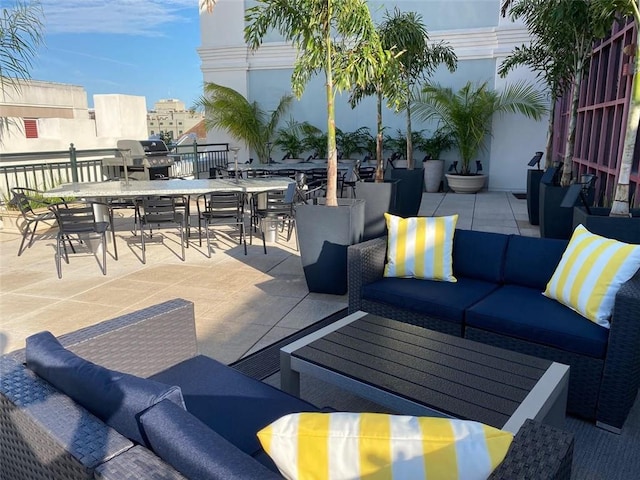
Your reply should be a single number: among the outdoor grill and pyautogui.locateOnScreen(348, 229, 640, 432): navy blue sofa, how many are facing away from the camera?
0

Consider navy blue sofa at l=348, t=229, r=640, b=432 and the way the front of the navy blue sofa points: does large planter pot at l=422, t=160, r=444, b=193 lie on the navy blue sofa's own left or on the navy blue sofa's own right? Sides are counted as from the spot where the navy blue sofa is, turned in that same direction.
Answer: on the navy blue sofa's own right

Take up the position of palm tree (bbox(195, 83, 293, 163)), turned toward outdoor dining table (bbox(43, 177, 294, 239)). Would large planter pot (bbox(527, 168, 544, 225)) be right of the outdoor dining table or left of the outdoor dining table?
left

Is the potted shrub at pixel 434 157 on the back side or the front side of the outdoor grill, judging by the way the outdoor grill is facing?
on the front side

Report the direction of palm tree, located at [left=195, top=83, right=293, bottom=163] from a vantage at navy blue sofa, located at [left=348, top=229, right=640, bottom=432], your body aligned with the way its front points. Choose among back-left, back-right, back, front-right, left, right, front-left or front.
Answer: right

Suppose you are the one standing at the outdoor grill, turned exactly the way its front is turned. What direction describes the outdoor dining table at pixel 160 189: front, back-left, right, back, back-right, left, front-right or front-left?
front-right

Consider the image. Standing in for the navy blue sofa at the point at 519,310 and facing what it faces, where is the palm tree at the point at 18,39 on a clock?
The palm tree is roughly at 2 o'clock from the navy blue sofa.

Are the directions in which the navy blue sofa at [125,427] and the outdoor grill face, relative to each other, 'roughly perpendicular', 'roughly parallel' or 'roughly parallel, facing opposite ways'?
roughly perpendicular

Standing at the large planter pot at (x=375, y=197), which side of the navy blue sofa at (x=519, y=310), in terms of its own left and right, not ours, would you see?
right

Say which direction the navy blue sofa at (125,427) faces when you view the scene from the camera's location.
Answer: facing away from the viewer and to the right of the viewer

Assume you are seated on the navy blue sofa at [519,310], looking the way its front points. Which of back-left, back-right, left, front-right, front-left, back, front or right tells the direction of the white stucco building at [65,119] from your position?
right

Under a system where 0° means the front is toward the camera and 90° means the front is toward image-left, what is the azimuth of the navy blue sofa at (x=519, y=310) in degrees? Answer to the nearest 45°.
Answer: approximately 45°

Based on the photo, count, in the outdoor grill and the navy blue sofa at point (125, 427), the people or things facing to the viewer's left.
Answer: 0

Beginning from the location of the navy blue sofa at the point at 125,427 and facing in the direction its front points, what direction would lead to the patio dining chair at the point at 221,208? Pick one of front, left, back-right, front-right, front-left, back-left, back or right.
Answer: front-left

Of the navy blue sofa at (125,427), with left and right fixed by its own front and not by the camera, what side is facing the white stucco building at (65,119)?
left

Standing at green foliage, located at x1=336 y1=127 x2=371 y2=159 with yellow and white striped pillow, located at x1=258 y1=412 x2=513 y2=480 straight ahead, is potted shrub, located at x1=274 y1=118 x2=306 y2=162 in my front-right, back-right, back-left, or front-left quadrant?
back-right
